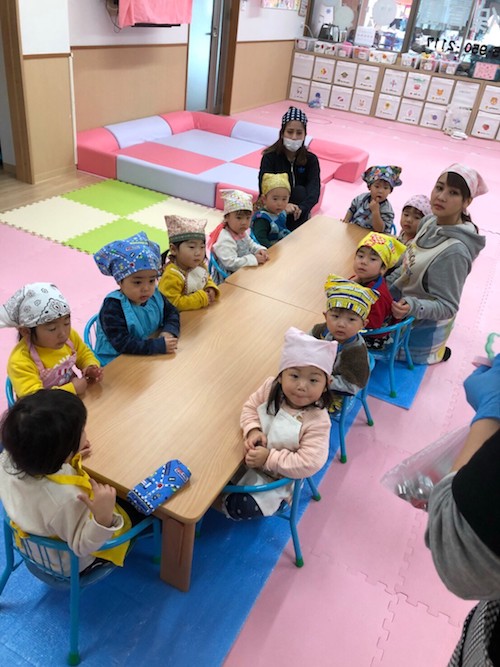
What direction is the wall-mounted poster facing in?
toward the camera

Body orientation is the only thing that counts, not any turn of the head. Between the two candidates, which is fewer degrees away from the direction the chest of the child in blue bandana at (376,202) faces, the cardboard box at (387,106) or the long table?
the long table

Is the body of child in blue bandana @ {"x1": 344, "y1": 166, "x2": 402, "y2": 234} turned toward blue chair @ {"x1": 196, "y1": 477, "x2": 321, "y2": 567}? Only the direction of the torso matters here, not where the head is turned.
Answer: yes

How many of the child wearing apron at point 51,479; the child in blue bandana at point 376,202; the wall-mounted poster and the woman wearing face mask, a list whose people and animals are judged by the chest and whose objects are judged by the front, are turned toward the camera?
3

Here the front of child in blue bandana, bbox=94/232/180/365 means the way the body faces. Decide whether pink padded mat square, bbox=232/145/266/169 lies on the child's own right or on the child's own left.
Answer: on the child's own left

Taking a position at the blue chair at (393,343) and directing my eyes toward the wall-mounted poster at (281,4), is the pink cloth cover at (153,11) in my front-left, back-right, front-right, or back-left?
front-left

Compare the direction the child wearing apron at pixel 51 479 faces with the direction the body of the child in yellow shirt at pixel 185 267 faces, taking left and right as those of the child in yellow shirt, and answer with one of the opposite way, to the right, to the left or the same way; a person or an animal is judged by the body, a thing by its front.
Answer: to the left

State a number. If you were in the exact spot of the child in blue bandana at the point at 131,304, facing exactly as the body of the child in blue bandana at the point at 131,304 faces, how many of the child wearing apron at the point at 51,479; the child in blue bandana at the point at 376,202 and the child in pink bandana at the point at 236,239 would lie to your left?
2

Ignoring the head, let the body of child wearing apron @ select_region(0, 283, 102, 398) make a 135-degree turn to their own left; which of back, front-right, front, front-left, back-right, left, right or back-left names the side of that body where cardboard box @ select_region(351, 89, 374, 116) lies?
front-right

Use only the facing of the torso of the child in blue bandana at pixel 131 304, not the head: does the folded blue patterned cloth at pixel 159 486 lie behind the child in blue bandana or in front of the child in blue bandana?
in front

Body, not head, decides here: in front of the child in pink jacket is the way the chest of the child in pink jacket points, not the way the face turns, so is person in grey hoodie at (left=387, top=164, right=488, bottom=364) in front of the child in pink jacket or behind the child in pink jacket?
behind

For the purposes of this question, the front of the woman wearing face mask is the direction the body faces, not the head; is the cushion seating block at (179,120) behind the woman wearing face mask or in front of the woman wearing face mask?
behind

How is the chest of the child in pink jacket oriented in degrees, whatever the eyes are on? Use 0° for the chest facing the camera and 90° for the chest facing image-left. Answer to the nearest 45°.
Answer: approximately 45°

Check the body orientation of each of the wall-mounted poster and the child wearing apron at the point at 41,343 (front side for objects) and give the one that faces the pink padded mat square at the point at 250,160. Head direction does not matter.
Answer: the wall-mounted poster

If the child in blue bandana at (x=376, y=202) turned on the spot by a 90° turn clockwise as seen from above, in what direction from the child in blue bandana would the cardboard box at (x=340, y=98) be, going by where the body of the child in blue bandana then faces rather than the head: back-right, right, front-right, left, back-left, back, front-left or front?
right
